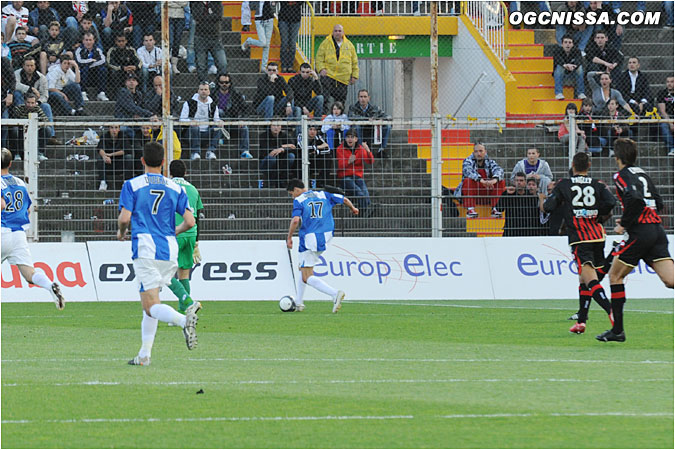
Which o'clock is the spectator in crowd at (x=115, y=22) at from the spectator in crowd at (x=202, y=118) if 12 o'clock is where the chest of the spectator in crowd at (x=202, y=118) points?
the spectator in crowd at (x=115, y=22) is roughly at 5 o'clock from the spectator in crowd at (x=202, y=118).

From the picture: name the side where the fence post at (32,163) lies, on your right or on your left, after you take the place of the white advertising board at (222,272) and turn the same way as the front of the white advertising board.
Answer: on your right

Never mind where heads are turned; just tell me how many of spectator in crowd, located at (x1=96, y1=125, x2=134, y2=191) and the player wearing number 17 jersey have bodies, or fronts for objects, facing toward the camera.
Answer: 1

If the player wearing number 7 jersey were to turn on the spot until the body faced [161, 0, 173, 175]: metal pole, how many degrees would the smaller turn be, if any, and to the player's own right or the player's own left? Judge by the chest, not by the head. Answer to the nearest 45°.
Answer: approximately 45° to the player's own right

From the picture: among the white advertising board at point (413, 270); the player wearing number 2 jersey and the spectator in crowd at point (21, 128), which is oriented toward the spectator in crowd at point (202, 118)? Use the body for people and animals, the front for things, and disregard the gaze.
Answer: the player wearing number 2 jersey

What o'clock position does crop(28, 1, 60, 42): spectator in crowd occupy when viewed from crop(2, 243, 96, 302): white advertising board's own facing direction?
The spectator in crowd is roughly at 6 o'clock from the white advertising board.

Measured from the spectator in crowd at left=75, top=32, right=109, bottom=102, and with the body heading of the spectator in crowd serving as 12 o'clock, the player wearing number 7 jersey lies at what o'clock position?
The player wearing number 7 jersey is roughly at 12 o'clock from the spectator in crowd.

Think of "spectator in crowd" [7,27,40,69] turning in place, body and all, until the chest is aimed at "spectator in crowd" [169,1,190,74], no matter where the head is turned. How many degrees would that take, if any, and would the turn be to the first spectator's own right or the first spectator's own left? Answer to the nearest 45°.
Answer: approximately 90° to the first spectator's own left

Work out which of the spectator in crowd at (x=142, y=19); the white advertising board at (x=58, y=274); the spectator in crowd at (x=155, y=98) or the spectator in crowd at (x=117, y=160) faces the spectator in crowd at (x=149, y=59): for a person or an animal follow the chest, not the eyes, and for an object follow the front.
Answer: the spectator in crowd at (x=142, y=19)

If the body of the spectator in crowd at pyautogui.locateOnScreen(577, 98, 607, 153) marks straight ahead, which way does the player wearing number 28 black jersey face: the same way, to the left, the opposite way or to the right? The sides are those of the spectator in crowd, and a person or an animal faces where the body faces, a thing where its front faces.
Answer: the opposite way

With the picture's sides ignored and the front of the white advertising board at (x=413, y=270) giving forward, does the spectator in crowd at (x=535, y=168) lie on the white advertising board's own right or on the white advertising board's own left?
on the white advertising board's own left

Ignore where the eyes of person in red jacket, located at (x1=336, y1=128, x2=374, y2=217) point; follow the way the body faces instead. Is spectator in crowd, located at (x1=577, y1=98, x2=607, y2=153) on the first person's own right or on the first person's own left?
on the first person's own left
